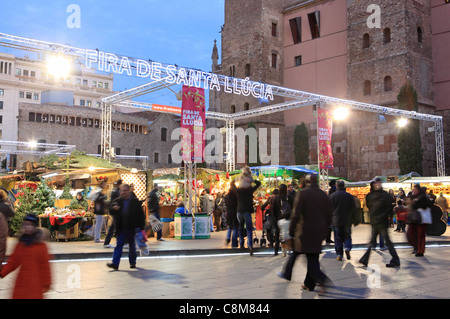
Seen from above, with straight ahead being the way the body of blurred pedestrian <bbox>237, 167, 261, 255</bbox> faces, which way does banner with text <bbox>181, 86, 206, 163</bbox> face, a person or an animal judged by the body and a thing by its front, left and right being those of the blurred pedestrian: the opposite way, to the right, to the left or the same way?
the opposite way

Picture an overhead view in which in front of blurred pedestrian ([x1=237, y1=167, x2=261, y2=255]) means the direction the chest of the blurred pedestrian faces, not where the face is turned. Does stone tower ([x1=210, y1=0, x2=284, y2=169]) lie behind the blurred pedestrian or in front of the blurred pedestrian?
in front

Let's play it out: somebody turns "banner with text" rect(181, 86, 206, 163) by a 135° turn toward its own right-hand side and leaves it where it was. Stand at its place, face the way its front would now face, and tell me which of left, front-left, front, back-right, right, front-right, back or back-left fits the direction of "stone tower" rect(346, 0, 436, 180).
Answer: right

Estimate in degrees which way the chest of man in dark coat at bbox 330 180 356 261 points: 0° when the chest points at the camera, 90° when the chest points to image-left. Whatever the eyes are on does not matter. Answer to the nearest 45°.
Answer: approximately 180°

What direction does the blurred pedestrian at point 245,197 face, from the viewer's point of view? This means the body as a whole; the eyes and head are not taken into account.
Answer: away from the camera

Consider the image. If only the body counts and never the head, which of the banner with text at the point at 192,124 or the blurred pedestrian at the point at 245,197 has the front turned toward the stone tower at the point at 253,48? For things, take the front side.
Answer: the blurred pedestrian

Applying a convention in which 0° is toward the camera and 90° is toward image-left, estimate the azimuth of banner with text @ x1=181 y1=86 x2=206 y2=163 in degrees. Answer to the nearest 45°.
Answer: approximately 0°

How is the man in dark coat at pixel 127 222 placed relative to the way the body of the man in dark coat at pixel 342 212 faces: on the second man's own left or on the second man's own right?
on the second man's own left

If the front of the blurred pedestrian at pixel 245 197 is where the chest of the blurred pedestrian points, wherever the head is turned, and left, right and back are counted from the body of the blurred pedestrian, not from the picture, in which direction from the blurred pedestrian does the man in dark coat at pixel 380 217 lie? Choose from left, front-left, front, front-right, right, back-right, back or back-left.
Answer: back-right

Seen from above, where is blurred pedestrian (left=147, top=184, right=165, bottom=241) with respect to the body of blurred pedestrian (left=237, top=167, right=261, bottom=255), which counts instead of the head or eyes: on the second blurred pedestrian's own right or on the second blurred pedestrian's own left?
on the second blurred pedestrian's own left
